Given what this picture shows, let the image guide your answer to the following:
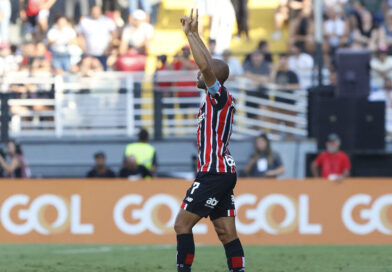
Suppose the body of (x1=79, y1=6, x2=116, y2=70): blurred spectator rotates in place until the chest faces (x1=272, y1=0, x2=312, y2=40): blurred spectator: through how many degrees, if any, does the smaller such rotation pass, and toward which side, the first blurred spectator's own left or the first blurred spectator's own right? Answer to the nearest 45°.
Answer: approximately 90° to the first blurred spectator's own left

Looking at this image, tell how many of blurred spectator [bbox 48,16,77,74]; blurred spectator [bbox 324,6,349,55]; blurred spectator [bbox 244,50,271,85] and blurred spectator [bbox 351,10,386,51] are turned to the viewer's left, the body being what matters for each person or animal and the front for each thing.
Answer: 0

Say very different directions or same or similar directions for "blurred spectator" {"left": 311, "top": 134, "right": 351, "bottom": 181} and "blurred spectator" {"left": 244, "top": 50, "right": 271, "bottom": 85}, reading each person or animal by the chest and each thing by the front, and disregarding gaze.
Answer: same or similar directions

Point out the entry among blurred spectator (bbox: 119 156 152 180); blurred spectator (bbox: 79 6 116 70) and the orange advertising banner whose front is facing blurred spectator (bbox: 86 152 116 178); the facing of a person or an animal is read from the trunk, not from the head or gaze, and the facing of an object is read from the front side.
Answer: blurred spectator (bbox: 79 6 116 70)

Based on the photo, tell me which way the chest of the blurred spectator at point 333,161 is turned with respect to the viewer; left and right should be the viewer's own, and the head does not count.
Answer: facing the viewer

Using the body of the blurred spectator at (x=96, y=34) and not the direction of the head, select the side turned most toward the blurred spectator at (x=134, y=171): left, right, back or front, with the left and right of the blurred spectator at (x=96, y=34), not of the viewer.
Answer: front

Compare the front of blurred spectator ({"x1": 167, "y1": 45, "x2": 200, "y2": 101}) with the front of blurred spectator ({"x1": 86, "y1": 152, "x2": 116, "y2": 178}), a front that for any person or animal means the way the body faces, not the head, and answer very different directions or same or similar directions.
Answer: same or similar directions

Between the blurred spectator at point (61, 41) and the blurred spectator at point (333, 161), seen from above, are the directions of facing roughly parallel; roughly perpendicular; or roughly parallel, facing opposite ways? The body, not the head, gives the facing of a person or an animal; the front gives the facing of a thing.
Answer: roughly parallel

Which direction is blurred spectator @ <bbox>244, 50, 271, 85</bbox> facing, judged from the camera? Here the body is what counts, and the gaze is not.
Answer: toward the camera

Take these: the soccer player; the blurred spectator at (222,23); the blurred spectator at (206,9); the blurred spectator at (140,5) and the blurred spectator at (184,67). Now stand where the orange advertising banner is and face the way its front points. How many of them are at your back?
4

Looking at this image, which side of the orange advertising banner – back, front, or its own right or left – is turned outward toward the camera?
front

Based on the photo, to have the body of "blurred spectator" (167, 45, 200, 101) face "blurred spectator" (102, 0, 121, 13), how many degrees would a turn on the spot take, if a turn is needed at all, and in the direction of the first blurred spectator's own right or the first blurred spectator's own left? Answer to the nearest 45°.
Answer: approximately 135° to the first blurred spectator's own right
